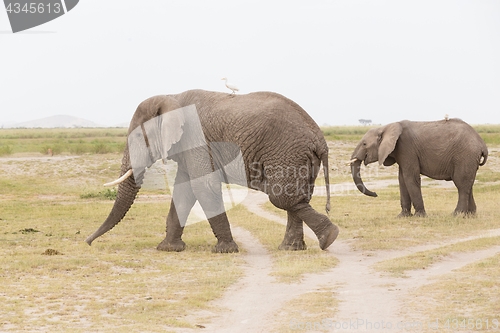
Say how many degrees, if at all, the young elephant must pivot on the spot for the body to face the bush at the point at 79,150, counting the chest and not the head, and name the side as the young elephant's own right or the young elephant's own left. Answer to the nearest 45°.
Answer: approximately 45° to the young elephant's own right

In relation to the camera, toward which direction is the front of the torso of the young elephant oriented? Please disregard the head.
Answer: to the viewer's left

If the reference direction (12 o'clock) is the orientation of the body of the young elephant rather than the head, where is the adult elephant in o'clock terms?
The adult elephant is roughly at 10 o'clock from the young elephant.

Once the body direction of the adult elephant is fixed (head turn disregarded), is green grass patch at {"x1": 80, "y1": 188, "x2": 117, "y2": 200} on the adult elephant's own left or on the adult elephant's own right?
on the adult elephant's own right

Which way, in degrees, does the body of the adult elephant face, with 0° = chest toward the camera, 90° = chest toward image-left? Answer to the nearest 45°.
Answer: approximately 90°

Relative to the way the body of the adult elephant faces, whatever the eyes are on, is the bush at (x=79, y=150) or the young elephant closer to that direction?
the bush

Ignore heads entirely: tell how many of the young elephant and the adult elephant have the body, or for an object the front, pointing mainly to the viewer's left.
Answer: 2

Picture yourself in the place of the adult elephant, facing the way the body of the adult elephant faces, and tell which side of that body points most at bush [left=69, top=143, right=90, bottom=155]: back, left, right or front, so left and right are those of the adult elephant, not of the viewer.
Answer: right
